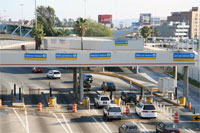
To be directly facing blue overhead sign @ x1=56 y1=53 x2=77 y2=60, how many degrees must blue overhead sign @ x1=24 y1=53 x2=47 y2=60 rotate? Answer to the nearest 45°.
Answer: approximately 90° to its left

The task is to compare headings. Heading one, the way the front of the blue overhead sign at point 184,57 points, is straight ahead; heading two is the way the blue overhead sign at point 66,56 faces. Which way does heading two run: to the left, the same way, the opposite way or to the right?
the same way

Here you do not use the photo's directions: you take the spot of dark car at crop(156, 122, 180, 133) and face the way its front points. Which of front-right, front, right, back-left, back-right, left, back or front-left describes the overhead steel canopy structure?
front

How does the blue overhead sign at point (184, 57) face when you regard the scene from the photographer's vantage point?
facing the viewer

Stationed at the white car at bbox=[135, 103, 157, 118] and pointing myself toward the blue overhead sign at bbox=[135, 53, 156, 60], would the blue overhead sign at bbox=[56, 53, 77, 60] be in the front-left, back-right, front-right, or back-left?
front-left

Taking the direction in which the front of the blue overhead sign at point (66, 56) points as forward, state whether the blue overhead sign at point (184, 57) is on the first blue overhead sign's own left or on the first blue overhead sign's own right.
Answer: on the first blue overhead sign's own left

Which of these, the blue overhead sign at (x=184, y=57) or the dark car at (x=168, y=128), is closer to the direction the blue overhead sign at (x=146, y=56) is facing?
the dark car

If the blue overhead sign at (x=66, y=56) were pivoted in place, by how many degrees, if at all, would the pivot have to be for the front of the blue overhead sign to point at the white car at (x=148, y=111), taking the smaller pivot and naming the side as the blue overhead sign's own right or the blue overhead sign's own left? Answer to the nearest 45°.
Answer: approximately 45° to the blue overhead sign's own left

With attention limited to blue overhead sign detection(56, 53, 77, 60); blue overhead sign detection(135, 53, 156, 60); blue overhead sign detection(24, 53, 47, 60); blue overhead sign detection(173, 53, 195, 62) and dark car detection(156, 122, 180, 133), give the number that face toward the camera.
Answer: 4

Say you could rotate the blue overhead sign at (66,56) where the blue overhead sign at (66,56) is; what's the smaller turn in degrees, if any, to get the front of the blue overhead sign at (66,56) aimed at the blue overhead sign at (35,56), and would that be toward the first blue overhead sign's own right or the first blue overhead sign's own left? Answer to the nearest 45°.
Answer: approximately 90° to the first blue overhead sign's own right

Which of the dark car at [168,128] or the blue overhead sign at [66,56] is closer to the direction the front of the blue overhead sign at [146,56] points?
the dark car

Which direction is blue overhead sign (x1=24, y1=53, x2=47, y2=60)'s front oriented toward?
toward the camera

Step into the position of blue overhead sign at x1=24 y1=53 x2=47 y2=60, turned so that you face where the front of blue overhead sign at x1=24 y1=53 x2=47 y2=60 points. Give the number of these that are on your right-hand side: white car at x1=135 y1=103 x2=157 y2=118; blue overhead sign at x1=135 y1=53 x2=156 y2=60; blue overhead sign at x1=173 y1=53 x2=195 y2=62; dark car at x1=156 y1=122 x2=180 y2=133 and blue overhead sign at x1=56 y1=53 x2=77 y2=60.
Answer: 0

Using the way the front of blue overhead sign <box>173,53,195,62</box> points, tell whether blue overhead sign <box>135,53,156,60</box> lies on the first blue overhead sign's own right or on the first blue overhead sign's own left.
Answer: on the first blue overhead sign's own right

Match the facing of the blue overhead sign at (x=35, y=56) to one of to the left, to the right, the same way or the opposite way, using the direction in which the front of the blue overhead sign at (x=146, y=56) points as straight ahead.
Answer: the same way

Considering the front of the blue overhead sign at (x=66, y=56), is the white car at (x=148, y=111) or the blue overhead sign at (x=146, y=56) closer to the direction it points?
the white car

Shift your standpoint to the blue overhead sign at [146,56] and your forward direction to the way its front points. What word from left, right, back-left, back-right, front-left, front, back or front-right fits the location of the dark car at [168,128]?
front

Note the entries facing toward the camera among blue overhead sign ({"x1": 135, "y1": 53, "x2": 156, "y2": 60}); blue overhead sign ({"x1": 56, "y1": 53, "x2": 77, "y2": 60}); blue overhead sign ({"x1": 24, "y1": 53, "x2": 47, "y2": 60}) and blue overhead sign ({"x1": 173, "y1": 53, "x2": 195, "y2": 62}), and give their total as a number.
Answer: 4
